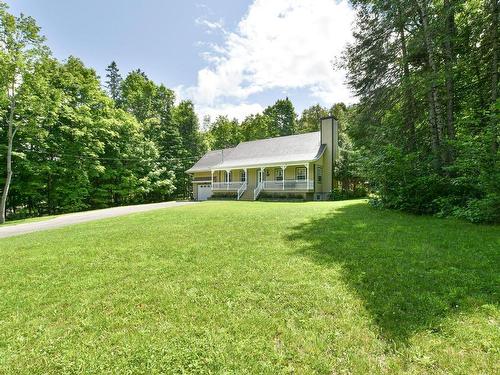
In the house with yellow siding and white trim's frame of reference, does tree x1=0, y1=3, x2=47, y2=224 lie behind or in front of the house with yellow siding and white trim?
in front

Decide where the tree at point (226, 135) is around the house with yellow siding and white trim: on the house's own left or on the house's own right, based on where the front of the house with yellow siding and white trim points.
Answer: on the house's own right

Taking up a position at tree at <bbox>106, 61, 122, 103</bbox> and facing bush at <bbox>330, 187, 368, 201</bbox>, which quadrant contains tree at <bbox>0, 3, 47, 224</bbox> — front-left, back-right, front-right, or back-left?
front-right

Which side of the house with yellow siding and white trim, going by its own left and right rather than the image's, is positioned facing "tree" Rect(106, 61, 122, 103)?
right

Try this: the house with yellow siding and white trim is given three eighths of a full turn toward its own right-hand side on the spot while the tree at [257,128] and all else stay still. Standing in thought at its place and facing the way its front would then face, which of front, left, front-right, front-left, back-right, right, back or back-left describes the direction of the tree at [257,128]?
front

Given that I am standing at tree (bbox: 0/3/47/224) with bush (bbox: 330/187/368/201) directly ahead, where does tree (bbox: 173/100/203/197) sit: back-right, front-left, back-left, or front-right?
front-left

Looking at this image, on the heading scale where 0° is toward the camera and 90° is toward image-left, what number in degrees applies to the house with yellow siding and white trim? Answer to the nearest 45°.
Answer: approximately 45°

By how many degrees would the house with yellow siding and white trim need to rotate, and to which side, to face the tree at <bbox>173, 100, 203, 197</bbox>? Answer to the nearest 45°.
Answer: approximately 90° to its right
